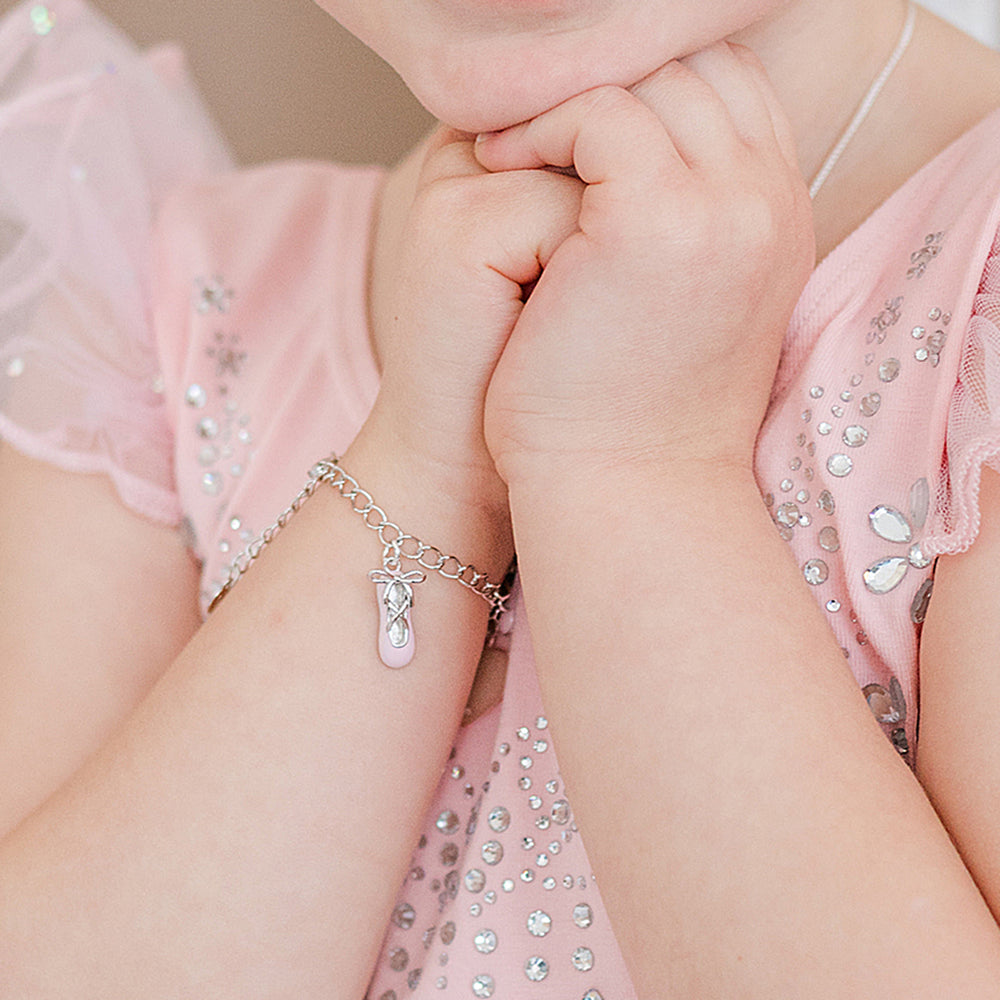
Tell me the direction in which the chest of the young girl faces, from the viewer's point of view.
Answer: toward the camera
